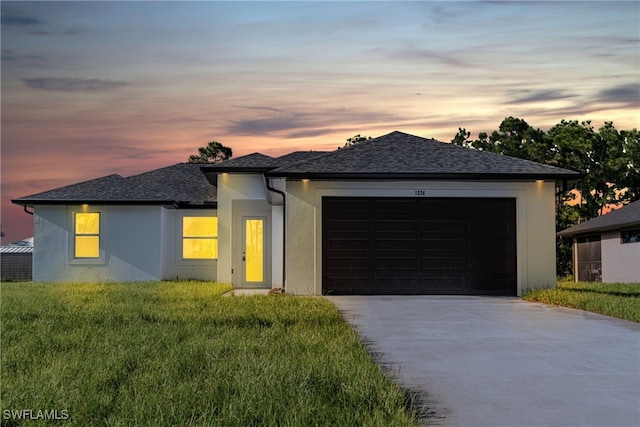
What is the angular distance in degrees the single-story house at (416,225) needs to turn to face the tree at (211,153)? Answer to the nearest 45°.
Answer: approximately 180°

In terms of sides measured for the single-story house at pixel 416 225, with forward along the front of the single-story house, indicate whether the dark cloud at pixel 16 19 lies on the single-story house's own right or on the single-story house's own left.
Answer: on the single-story house's own right

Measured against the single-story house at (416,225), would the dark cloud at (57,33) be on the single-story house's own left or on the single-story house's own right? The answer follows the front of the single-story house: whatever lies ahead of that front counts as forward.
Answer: on the single-story house's own right

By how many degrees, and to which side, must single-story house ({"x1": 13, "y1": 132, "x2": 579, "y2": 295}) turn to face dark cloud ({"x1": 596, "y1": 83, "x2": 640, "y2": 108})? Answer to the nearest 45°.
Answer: approximately 135° to its left

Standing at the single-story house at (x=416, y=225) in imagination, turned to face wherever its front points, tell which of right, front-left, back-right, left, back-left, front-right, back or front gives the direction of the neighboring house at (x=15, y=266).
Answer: back-right

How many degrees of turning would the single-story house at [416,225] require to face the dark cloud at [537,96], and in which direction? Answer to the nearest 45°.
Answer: approximately 135° to its left

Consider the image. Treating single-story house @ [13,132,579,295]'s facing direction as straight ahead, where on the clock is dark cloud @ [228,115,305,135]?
The dark cloud is roughly at 5 o'clock from the single-story house.

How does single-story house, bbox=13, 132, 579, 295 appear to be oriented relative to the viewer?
toward the camera
